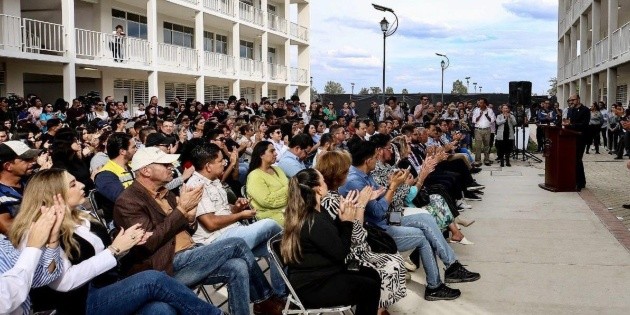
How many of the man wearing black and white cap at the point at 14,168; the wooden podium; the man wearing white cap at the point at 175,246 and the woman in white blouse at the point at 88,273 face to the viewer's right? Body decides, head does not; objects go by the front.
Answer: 3

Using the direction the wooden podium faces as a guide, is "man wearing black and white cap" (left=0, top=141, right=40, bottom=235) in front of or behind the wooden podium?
in front

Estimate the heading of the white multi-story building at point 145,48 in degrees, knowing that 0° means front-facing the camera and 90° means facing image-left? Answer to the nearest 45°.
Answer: approximately 315°

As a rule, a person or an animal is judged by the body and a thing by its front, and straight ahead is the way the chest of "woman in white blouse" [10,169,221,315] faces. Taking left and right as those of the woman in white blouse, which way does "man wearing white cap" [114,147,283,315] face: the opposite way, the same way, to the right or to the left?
the same way

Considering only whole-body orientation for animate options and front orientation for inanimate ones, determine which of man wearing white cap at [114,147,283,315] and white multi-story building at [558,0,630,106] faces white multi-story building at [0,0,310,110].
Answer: white multi-story building at [558,0,630,106]

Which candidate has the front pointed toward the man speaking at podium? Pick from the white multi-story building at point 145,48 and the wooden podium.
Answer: the white multi-story building

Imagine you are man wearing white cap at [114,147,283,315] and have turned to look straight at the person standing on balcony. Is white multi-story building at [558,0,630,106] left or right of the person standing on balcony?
right

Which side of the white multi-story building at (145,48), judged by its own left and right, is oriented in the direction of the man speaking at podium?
front

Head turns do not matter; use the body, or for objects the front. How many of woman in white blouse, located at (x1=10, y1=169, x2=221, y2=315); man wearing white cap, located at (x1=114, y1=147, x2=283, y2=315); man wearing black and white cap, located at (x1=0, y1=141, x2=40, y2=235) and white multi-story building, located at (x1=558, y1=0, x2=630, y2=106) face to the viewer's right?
3

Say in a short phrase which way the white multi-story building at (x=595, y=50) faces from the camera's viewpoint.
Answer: facing the viewer and to the left of the viewer

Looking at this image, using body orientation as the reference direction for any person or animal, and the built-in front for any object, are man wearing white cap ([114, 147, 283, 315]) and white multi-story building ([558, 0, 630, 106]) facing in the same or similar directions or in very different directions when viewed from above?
very different directions

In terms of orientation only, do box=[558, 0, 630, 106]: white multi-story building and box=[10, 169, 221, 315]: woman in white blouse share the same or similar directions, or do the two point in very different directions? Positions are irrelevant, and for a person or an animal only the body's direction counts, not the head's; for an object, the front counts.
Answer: very different directions

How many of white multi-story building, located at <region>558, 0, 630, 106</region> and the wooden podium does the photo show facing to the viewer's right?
0

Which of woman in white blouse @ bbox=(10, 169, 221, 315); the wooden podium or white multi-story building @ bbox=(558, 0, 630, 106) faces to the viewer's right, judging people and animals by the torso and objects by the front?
the woman in white blouse

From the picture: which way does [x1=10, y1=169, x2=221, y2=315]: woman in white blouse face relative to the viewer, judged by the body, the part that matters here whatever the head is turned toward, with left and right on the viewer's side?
facing to the right of the viewer

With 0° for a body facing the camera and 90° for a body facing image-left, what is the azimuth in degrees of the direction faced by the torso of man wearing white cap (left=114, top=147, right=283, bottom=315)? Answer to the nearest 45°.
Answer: approximately 270°

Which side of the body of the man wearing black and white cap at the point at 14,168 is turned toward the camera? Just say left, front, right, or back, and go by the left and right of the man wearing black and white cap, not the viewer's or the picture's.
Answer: right

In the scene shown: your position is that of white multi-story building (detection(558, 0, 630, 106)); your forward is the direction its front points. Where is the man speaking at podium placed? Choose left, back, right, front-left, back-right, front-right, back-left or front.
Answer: front-left

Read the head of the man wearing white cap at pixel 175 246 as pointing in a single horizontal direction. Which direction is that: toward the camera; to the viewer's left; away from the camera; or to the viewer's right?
to the viewer's right

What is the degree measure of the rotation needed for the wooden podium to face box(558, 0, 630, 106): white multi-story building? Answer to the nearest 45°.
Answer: approximately 135° to its right
